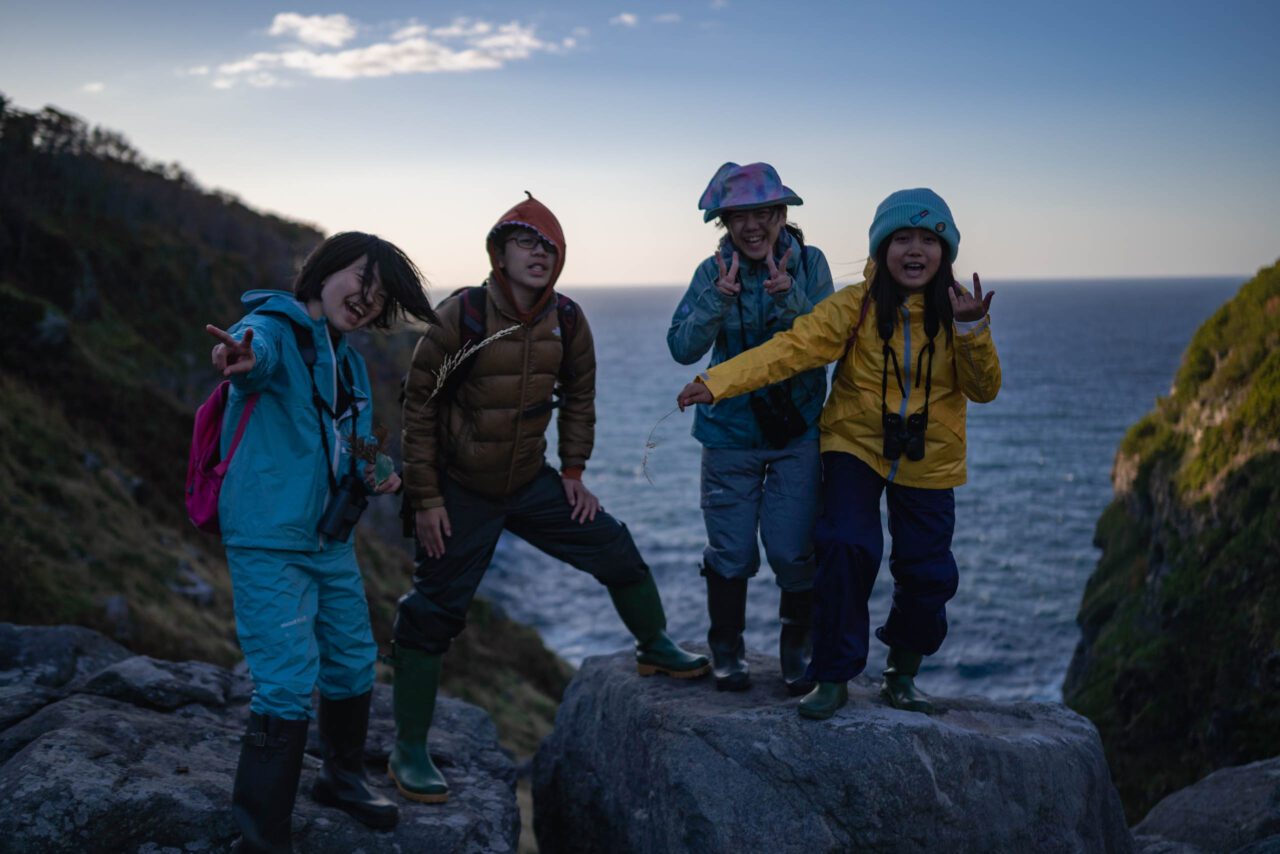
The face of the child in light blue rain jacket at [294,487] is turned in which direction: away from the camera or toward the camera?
toward the camera

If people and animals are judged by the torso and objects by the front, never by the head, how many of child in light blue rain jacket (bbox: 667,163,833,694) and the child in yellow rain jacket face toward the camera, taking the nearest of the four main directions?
2

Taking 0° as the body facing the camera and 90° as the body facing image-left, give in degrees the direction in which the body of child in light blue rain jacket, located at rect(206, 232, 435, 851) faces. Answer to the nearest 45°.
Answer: approximately 315°

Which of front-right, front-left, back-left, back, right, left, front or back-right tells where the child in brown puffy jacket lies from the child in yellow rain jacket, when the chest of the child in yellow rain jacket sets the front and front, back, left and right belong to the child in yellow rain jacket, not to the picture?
right

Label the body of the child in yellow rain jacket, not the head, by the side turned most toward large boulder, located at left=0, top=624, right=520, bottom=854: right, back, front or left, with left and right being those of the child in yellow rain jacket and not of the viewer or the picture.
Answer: right

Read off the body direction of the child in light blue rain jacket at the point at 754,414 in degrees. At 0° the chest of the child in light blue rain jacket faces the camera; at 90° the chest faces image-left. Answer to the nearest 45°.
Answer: approximately 0°

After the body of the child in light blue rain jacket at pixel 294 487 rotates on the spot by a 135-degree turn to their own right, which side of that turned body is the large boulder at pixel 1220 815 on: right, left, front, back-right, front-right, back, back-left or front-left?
back

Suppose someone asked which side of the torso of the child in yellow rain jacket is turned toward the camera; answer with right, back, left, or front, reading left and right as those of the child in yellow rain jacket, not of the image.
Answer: front
